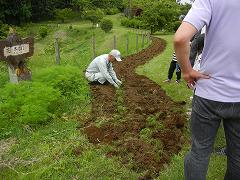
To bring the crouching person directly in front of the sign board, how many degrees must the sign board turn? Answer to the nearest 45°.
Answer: approximately 90° to its left

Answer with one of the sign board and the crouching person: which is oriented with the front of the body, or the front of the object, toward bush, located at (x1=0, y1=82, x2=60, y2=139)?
the sign board

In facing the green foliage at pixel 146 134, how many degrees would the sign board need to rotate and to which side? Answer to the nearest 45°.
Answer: approximately 45° to its left

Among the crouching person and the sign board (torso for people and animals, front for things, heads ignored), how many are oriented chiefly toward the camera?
1

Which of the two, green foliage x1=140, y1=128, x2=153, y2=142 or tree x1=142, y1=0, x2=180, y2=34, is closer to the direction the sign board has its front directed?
the green foliage

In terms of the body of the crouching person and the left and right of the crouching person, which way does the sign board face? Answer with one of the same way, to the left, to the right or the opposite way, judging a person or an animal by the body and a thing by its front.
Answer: to the right

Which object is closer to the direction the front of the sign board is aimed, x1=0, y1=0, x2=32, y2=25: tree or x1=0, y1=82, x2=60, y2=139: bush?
the bush

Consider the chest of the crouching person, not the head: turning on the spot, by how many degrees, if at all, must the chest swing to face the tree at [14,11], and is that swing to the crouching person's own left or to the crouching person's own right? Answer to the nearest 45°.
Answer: approximately 90° to the crouching person's own left

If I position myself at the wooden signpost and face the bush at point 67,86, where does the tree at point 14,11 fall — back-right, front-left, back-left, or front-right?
back-left

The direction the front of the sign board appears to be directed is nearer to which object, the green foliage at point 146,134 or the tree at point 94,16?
the green foliage

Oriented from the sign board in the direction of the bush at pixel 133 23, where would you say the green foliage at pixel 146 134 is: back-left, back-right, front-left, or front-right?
back-right

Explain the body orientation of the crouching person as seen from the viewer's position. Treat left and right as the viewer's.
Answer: facing to the right of the viewer

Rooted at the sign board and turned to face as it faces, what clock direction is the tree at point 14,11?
The tree is roughly at 6 o'clock from the sign board.

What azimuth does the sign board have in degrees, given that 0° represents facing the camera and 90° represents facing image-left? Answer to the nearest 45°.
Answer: approximately 0°
